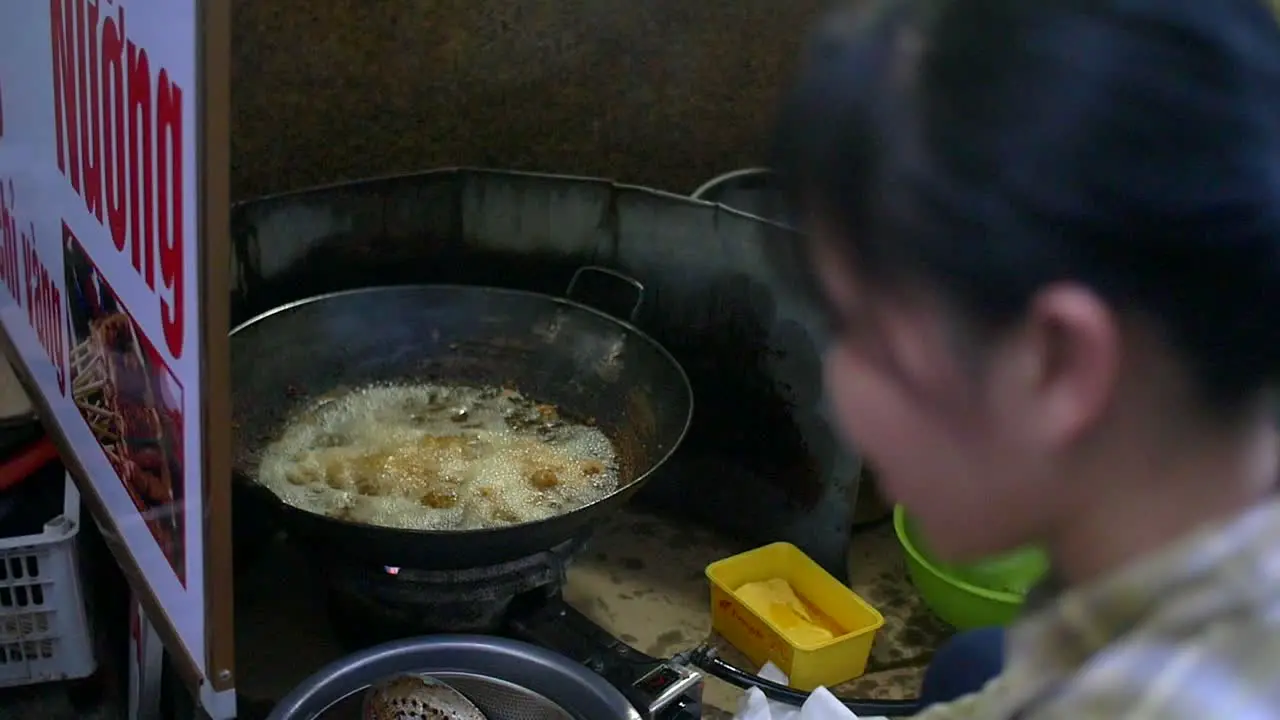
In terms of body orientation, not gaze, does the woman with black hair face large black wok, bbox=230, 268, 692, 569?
yes

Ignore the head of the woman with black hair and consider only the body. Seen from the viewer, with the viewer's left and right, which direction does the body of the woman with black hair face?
facing away from the viewer and to the left of the viewer

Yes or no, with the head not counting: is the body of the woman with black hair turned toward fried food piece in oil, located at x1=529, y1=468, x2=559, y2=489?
yes

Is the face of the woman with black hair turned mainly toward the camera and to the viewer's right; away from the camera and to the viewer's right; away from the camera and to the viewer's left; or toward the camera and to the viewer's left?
away from the camera and to the viewer's left

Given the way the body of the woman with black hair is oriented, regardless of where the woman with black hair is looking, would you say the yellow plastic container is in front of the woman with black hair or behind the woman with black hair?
in front
